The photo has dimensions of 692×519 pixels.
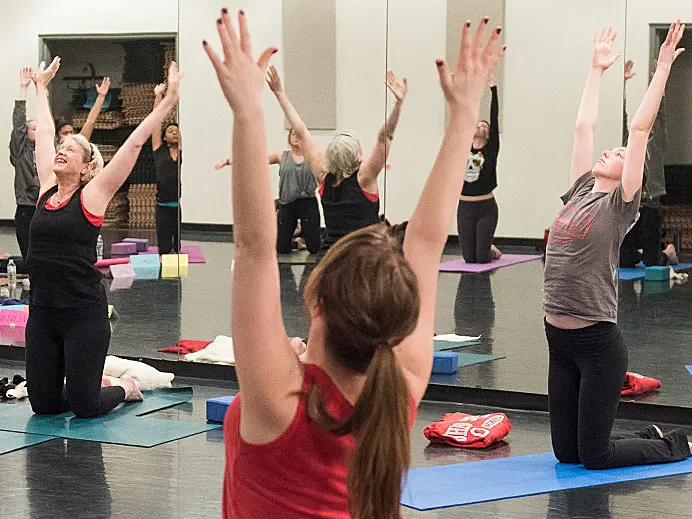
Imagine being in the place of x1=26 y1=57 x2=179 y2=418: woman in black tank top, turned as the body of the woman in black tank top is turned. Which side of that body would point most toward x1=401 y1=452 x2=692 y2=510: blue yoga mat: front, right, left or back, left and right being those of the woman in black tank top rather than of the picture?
left

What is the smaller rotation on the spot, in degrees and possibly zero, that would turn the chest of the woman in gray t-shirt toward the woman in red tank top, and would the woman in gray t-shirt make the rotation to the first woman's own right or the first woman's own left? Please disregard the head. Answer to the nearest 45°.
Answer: approximately 45° to the first woman's own left

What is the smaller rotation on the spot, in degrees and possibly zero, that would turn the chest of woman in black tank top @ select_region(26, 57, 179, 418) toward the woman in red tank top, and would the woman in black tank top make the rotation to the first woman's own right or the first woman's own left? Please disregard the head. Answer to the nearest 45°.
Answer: approximately 45° to the first woman's own left

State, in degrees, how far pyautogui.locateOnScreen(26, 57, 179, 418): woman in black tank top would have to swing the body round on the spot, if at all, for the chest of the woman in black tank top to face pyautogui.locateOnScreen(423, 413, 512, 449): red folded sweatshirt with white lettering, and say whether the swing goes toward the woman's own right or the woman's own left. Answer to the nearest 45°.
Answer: approximately 135° to the woman's own left

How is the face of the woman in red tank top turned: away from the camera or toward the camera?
away from the camera

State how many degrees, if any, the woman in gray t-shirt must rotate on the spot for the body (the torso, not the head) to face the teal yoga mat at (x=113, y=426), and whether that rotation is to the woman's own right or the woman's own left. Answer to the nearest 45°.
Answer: approximately 45° to the woman's own right

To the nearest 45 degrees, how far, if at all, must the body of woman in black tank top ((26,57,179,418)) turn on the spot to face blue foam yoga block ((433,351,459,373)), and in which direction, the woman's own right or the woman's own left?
approximately 135° to the woman's own left

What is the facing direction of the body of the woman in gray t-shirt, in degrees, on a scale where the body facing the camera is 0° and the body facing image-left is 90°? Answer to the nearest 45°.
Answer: approximately 45°
